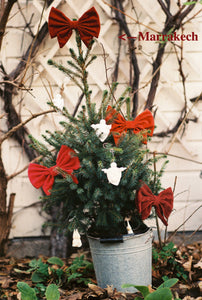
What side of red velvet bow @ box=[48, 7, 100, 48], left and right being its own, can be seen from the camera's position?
front

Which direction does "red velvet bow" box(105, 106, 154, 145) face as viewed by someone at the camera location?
facing the viewer

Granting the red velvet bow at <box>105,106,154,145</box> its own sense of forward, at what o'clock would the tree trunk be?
The tree trunk is roughly at 4 o'clock from the red velvet bow.

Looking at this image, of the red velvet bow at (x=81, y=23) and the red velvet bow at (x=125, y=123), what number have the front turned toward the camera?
2

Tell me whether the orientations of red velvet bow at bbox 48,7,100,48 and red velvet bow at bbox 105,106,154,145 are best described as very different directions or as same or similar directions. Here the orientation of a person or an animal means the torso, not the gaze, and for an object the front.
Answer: same or similar directions
